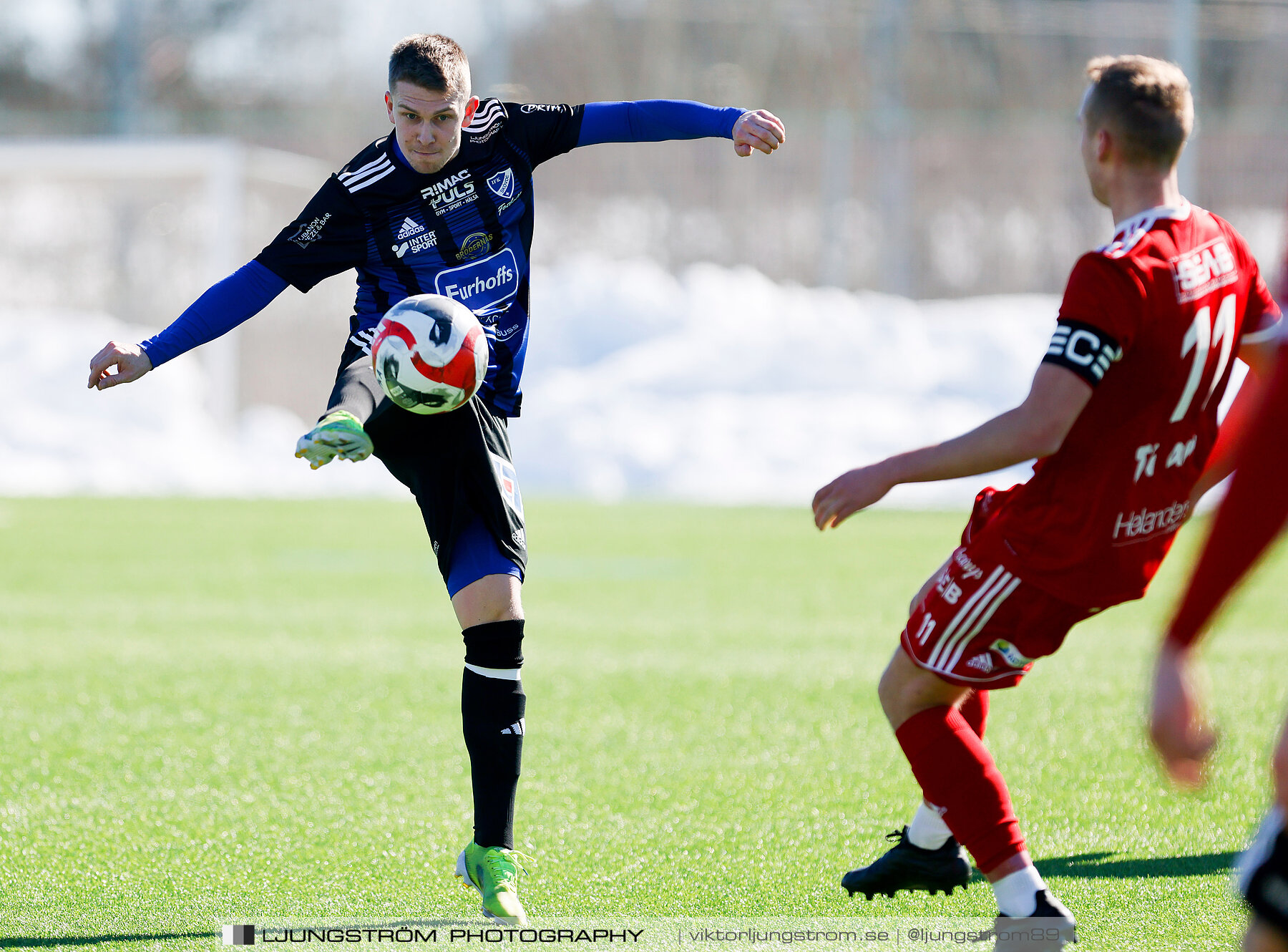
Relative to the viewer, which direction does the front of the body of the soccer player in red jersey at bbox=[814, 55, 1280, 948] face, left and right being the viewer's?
facing away from the viewer and to the left of the viewer

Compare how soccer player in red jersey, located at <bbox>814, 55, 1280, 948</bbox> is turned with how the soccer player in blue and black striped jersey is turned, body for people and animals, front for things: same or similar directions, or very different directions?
very different directions

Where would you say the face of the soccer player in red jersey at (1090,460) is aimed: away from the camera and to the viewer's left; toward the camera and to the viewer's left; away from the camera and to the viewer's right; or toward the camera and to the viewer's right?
away from the camera and to the viewer's left

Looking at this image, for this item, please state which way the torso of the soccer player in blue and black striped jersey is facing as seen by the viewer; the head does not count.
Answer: toward the camera

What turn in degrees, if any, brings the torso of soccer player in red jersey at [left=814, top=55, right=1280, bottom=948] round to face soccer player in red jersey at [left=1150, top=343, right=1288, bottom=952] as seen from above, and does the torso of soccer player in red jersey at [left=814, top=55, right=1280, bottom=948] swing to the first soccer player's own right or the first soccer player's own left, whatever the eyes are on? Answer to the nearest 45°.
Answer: approximately 135° to the first soccer player's own left

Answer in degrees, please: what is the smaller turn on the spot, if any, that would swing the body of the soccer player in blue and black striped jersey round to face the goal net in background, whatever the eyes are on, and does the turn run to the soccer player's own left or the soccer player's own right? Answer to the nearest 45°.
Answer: approximately 180°

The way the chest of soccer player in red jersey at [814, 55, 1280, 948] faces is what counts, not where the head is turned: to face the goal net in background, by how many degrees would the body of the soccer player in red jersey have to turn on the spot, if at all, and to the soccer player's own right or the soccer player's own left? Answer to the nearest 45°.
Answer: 0° — they already face it

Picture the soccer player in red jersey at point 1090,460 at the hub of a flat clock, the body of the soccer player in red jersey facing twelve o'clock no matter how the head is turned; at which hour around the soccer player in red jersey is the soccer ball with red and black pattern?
The soccer ball with red and black pattern is roughly at 11 o'clock from the soccer player in red jersey.

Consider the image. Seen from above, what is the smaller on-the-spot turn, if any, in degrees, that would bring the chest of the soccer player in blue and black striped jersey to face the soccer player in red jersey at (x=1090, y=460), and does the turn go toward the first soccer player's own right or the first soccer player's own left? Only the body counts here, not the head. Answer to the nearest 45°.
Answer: approximately 45° to the first soccer player's own left

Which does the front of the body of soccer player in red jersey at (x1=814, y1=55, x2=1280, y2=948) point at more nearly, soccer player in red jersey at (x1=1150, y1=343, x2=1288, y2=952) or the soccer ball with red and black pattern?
the soccer ball with red and black pattern

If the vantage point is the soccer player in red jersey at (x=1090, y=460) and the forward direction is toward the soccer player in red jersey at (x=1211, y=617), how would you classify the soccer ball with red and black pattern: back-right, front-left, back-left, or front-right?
back-right

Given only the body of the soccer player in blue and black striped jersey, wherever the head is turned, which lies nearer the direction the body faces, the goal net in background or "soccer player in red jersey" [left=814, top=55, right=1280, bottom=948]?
the soccer player in red jersey

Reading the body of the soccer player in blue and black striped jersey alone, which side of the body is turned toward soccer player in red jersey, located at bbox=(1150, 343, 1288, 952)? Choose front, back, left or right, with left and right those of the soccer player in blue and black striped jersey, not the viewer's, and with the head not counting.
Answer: front
